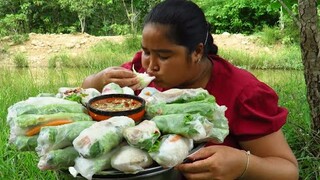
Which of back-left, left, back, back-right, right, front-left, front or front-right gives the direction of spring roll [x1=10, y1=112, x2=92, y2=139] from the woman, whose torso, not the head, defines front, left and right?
front

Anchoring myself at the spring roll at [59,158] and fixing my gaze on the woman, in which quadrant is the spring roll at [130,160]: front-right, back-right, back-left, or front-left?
front-right

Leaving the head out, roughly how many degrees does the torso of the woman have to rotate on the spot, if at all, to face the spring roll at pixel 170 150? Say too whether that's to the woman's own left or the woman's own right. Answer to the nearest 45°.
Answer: approximately 45° to the woman's own left

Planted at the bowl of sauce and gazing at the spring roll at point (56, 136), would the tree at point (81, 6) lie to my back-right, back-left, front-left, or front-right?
back-right

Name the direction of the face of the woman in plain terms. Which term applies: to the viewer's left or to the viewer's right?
to the viewer's left

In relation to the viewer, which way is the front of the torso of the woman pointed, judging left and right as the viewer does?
facing the viewer and to the left of the viewer

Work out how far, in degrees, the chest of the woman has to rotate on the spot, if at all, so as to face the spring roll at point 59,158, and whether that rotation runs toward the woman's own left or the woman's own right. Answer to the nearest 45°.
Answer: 0° — they already face it
